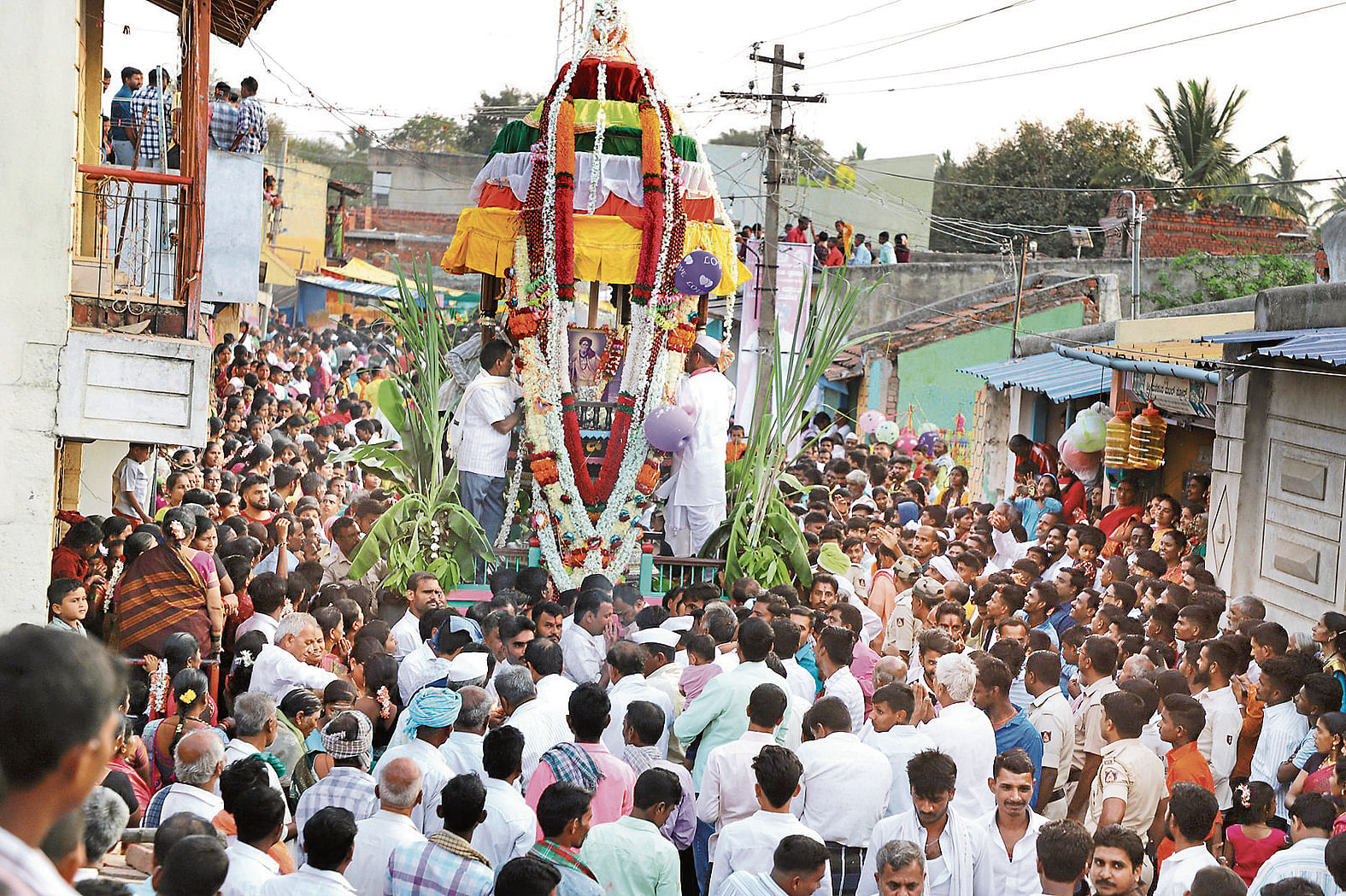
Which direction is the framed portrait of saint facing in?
toward the camera

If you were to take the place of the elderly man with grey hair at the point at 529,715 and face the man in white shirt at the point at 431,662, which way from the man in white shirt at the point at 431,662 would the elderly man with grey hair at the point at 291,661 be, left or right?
left

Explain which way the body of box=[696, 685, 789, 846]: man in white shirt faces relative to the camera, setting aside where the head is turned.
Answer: away from the camera

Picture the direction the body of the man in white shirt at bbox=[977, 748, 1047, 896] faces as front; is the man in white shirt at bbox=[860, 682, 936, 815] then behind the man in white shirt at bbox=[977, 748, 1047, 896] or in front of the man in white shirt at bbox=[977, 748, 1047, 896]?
behind

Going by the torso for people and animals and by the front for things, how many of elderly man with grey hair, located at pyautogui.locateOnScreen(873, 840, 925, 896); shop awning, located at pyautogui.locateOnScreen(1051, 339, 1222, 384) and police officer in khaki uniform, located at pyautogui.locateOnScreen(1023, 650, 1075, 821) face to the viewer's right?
0

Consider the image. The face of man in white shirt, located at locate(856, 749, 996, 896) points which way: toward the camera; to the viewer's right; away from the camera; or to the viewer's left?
toward the camera

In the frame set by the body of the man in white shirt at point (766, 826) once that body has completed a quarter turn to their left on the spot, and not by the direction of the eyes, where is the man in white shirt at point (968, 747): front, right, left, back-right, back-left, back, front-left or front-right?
back-right

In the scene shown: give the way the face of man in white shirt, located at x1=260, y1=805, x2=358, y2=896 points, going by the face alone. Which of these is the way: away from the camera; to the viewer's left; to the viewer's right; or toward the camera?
away from the camera

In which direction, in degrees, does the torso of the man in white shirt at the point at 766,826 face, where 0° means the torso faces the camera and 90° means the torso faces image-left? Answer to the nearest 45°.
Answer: approximately 180°

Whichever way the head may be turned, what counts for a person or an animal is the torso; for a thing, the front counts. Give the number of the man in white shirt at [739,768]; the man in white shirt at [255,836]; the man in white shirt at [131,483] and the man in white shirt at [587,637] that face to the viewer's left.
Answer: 0

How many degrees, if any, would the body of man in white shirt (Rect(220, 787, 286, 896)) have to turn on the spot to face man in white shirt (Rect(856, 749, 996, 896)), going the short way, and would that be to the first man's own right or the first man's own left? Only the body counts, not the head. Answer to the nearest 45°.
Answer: approximately 45° to the first man's own right
